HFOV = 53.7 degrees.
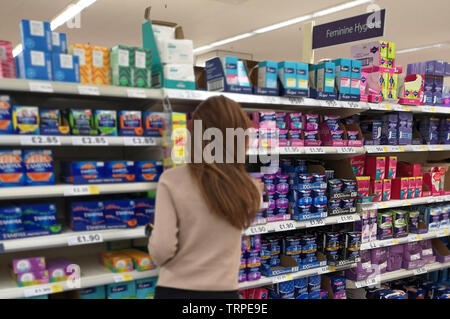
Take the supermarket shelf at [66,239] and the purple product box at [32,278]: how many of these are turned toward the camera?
2

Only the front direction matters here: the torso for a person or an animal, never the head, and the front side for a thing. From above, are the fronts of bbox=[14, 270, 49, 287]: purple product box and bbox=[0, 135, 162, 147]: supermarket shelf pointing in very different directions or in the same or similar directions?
same or similar directions

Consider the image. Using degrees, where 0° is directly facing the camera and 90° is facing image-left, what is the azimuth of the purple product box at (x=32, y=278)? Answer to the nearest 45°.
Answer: approximately 0°

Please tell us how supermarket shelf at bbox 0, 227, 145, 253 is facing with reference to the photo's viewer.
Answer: facing the viewer

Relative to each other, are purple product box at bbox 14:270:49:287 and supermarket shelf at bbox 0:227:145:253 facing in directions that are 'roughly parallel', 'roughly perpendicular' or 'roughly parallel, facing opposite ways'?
roughly parallel

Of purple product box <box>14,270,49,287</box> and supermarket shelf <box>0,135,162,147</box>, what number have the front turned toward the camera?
2

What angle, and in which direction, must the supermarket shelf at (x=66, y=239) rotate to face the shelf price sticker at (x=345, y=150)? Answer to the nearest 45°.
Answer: approximately 90° to its left

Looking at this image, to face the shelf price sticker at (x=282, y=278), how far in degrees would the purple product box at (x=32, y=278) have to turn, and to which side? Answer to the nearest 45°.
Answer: approximately 90° to its left

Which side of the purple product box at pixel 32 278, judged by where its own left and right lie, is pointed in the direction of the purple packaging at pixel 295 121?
left

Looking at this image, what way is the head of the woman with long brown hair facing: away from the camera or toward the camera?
away from the camera

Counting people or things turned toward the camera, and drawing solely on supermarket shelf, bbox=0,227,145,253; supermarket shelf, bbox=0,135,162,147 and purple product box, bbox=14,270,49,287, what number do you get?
3
